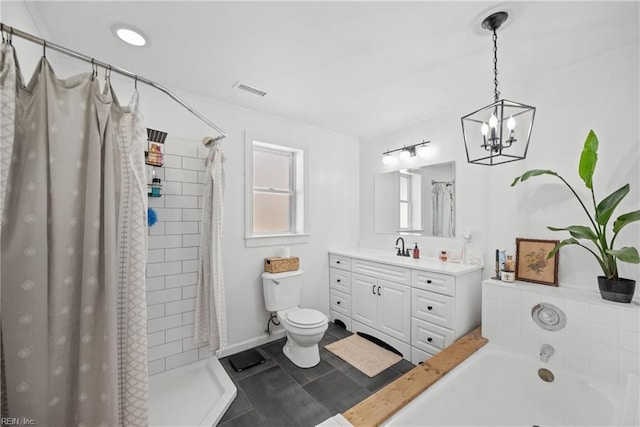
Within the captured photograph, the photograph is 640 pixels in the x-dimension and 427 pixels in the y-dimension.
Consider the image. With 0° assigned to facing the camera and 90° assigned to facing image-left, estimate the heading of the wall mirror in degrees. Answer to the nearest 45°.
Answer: approximately 45°

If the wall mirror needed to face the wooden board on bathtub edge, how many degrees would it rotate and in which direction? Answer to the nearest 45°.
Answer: approximately 45° to its left

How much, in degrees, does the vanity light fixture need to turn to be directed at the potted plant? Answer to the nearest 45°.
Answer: approximately 90° to its left

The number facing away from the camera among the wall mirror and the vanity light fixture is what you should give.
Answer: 0

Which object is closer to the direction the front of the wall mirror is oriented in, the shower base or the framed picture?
the shower base

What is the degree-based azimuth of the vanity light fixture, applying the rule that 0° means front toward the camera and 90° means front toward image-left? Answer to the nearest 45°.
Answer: approximately 45°

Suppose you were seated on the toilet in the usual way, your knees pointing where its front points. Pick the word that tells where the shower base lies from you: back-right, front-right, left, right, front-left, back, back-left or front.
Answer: right

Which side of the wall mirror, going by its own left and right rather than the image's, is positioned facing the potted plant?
left
